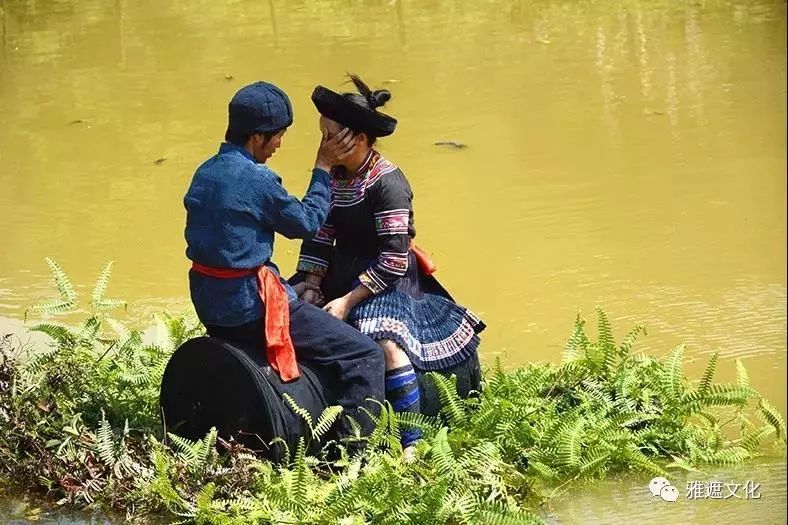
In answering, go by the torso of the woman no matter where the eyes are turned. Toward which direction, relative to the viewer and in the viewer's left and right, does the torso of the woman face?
facing the viewer and to the left of the viewer

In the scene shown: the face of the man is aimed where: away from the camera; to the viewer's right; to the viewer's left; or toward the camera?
to the viewer's right
